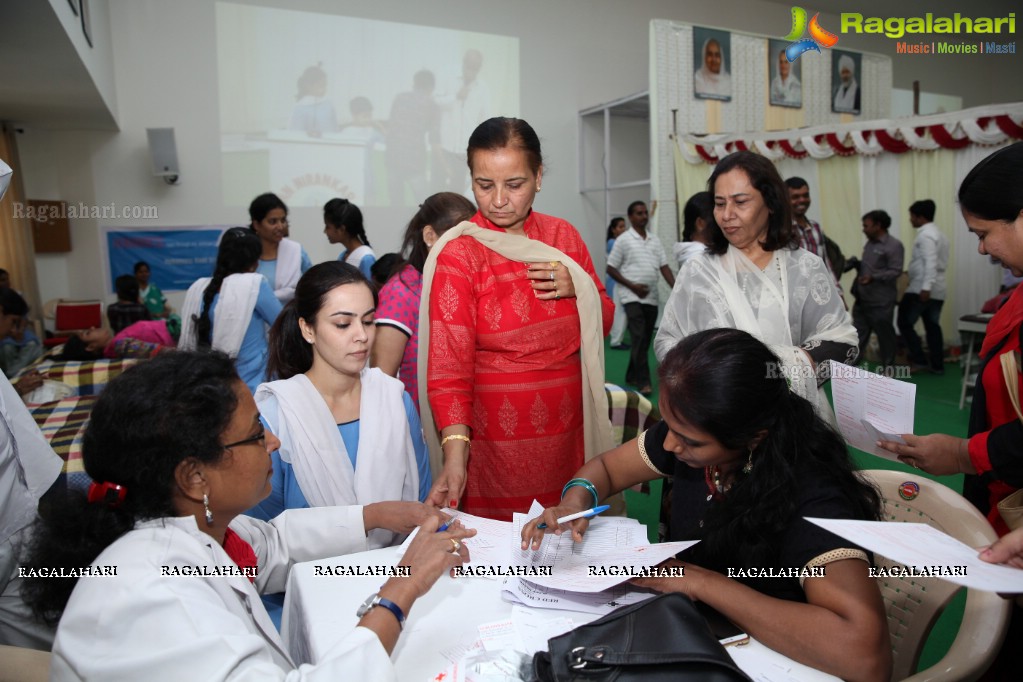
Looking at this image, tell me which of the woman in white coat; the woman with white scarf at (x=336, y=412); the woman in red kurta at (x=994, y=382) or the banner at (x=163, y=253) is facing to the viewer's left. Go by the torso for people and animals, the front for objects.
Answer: the woman in red kurta

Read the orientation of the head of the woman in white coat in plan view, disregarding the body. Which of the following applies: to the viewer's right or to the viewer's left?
to the viewer's right

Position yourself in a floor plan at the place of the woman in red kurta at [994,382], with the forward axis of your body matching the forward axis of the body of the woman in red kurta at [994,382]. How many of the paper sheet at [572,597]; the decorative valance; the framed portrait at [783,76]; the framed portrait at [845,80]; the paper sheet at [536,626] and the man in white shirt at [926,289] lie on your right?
4

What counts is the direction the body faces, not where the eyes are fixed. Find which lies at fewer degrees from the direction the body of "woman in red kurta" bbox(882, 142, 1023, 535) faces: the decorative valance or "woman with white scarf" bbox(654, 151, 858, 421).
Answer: the woman with white scarf

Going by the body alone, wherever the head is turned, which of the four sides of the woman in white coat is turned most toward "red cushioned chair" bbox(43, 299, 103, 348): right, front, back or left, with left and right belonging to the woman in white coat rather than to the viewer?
left

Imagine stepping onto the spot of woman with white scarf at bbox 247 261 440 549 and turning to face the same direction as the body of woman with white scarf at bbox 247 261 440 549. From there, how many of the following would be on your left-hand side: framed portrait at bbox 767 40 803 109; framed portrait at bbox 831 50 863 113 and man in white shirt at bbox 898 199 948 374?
3

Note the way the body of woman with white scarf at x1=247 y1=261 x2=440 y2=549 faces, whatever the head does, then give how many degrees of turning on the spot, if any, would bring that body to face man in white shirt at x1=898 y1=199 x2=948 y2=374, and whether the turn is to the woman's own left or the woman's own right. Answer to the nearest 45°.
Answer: approximately 90° to the woman's own left

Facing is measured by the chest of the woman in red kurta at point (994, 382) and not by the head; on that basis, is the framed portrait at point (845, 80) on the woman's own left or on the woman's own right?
on the woman's own right

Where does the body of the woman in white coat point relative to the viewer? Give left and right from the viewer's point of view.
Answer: facing to the right of the viewer

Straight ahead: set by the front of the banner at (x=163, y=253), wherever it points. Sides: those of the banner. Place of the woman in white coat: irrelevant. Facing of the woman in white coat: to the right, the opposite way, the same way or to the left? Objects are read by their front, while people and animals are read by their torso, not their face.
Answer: to the left

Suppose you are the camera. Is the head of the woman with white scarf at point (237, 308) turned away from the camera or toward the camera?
away from the camera

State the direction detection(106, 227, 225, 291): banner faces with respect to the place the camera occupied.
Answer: facing the viewer
